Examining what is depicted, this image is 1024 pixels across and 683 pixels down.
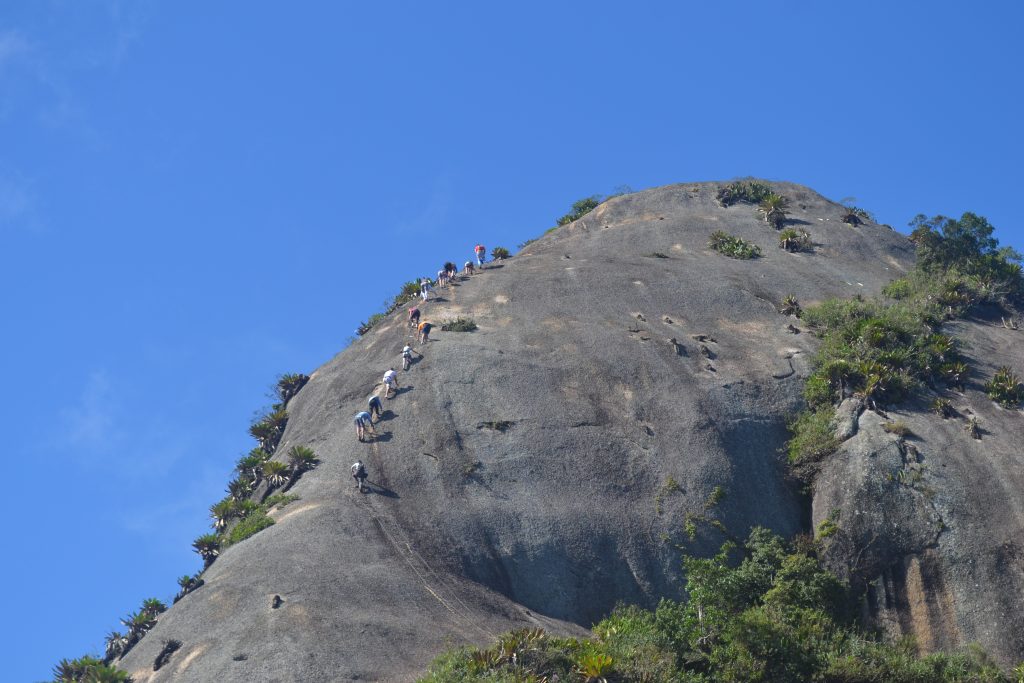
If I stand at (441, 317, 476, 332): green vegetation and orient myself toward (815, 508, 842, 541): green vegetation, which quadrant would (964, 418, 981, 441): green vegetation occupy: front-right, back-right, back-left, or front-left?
front-left

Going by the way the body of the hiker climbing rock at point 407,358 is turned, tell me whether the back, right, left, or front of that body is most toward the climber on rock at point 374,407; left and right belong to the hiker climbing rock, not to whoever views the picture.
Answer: back

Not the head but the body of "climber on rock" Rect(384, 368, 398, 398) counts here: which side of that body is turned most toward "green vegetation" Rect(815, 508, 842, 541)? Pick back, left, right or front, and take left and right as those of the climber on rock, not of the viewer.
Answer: right

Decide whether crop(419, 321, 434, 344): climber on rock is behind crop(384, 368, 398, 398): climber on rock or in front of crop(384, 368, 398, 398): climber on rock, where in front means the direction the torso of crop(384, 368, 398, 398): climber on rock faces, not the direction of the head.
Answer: in front

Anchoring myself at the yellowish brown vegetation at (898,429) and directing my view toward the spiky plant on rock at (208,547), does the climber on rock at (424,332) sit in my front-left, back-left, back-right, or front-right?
front-right

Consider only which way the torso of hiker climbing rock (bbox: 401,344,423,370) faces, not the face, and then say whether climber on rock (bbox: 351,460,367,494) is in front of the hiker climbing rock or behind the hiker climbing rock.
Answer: behind

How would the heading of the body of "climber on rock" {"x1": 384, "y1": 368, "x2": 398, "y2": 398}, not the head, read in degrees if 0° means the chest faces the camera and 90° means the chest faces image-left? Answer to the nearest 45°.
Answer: approximately 225°

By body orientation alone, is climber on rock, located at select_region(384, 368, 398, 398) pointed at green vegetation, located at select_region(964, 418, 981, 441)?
no

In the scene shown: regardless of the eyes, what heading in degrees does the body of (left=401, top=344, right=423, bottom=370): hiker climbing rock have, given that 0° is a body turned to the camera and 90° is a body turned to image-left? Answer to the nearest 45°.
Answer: approximately 225°

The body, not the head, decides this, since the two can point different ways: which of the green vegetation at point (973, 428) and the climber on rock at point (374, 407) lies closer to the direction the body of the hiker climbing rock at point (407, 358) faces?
the green vegetation

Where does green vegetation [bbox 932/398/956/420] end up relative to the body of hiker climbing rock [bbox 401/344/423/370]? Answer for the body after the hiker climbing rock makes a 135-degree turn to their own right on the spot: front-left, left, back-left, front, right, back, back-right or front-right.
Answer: left

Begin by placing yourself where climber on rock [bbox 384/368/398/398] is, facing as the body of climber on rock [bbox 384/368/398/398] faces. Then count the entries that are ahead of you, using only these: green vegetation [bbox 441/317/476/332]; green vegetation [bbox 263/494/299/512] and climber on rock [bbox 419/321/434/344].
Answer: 2

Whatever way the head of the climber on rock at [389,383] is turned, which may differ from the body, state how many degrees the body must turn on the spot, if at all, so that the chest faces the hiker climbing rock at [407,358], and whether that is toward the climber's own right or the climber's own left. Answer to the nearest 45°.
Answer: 0° — they already face them

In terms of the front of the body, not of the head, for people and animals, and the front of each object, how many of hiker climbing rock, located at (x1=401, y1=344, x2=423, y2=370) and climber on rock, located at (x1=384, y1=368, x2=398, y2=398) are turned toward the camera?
0

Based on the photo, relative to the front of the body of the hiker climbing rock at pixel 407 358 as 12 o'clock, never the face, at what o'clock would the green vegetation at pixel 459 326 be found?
The green vegetation is roughly at 2 o'clock from the hiker climbing rock.

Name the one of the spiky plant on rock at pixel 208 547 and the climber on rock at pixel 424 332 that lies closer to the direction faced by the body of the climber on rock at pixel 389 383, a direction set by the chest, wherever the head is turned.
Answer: the climber on rock

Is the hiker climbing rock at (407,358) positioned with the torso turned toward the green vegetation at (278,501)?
no

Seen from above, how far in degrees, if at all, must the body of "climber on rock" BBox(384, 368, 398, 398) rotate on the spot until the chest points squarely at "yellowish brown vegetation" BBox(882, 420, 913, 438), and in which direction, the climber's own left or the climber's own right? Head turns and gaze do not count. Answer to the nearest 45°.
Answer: approximately 45° to the climber's own right

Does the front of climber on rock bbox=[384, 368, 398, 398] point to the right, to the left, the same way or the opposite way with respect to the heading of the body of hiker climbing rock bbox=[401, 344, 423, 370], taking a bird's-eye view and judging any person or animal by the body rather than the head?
the same way
